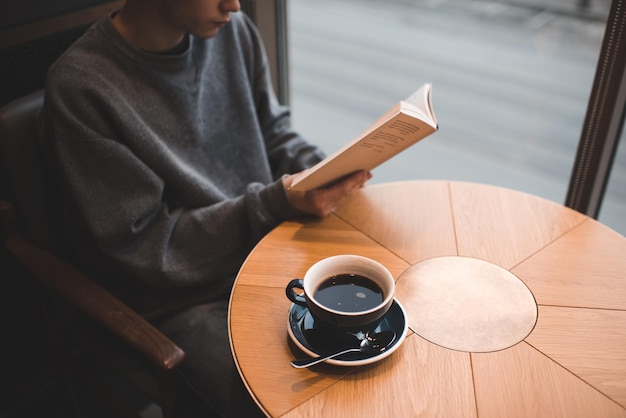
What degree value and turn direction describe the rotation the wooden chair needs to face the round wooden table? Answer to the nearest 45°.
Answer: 0° — it already faces it

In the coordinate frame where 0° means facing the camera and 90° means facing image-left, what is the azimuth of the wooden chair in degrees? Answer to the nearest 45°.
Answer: approximately 315°

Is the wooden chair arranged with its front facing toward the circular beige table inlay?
yes

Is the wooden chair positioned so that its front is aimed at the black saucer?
yes

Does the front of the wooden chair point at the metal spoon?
yes

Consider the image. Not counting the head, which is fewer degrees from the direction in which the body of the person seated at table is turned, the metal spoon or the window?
the metal spoon

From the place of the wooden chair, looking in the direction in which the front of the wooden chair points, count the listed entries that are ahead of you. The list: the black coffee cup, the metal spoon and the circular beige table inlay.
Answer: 3

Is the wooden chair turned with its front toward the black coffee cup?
yes

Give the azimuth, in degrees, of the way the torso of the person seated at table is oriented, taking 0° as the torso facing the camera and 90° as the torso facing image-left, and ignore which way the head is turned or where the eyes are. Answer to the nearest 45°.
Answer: approximately 315°

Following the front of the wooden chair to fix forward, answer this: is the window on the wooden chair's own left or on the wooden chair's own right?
on the wooden chair's own left

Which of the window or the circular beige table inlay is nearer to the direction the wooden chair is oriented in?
the circular beige table inlay

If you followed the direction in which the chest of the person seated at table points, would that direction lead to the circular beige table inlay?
yes
